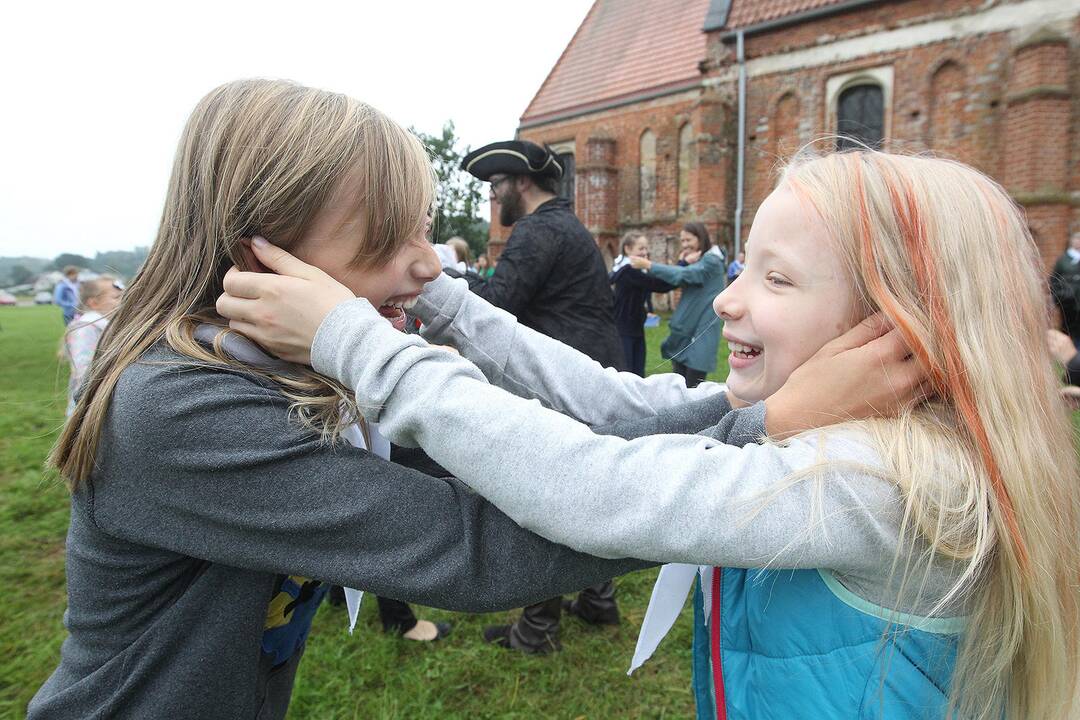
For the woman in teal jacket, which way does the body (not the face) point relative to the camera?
to the viewer's left

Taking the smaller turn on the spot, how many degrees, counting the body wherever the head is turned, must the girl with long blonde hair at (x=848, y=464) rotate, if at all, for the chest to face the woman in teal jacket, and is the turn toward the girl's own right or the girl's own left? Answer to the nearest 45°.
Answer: approximately 90° to the girl's own right

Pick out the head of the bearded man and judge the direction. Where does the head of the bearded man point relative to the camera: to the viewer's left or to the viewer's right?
to the viewer's left

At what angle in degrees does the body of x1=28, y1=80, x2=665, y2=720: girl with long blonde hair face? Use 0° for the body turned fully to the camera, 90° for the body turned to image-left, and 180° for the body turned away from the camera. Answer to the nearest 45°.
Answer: approximately 270°

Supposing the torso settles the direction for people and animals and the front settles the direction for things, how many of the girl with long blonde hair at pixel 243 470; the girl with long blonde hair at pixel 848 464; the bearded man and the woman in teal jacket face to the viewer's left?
3

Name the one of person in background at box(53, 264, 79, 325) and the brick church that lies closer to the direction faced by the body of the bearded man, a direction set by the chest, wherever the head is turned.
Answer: the person in background

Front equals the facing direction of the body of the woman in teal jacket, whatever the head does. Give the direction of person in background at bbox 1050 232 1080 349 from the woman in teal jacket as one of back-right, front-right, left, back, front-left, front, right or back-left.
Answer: back

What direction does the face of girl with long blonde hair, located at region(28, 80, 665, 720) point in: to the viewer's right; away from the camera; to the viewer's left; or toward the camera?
to the viewer's right

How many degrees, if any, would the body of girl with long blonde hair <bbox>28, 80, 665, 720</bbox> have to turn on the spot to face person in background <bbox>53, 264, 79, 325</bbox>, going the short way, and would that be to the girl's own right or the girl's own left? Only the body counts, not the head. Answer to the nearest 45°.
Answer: approximately 90° to the girl's own left

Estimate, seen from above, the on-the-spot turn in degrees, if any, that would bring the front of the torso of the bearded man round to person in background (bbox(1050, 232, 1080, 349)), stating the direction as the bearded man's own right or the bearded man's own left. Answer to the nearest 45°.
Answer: approximately 135° to the bearded man's own right

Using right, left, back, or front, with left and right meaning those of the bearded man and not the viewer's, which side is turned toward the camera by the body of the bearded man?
left
